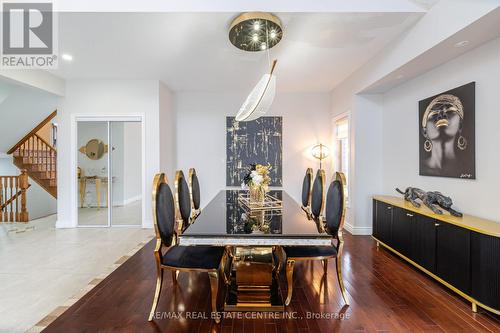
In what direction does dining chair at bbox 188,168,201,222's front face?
to the viewer's right

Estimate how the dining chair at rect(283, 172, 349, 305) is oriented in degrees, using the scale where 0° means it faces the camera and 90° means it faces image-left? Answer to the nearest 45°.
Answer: approximately 90°

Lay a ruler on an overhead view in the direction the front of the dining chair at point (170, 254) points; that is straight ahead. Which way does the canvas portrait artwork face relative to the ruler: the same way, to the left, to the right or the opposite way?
the opposite way

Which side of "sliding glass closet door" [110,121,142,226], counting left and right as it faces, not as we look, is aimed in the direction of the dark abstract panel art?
left

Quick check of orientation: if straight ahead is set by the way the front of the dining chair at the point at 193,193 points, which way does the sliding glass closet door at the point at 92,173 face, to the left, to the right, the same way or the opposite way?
to the right

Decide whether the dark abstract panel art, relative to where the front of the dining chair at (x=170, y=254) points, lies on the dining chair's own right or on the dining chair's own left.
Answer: on the dining chair's own left

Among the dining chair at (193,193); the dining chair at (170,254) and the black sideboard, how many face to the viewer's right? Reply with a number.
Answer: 2

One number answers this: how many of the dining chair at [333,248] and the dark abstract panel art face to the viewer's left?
1

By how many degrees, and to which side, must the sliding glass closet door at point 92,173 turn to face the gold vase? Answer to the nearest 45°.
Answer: approximately 45° to its left
